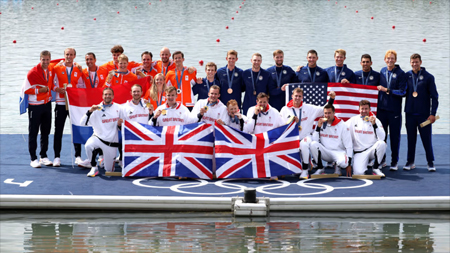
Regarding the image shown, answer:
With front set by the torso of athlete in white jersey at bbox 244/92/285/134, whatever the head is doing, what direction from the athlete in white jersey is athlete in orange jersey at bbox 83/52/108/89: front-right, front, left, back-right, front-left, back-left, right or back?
right

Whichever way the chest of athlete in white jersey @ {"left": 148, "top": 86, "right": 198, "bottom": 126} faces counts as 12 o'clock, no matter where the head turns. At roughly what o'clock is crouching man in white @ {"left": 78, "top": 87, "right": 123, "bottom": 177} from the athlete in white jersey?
The crouching man in white is roughly at 3 o'clock from the athlete in white jersey.

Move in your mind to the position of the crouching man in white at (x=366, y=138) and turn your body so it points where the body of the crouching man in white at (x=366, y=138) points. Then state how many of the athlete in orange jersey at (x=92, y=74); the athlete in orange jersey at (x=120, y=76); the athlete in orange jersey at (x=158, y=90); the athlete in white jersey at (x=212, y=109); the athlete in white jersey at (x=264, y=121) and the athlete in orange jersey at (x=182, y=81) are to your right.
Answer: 6

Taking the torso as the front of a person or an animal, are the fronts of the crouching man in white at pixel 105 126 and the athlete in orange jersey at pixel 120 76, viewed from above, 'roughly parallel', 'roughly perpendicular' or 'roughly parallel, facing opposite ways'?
roughly parallel

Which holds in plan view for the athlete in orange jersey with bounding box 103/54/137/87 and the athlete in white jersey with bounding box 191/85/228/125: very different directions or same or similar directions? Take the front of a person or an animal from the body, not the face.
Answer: same or similar directions

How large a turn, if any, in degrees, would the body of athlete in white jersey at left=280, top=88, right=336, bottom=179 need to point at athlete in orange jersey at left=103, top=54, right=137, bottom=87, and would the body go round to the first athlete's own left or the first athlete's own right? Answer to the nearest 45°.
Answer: approximately 90° to the first athlete's own right

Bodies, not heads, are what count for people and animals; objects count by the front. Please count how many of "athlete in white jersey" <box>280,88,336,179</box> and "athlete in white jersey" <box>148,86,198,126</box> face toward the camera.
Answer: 2

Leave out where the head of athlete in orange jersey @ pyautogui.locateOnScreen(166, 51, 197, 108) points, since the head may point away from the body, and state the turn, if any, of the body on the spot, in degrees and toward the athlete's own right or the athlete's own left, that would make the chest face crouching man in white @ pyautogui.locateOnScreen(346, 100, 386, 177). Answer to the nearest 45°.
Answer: approximately 90° to the athlete's own left

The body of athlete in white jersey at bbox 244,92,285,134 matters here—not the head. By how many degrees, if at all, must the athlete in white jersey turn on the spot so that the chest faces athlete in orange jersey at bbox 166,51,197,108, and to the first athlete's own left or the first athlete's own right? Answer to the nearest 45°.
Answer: approximately 135° to the first athlete's own right

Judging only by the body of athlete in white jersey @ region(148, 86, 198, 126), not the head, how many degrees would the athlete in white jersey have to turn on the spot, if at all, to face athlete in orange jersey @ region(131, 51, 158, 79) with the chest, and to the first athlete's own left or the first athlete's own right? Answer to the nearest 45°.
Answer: approximately 180°

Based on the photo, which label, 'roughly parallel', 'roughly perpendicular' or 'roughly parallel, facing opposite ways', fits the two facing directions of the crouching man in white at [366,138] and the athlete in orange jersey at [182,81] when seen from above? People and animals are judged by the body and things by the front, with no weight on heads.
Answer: roughly parallel

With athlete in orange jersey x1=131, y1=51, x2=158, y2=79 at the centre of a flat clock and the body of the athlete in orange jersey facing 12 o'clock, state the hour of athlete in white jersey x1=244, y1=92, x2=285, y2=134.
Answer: The athlete in white jersey is roughly at 10 o'clock from the athlete in orange jersey.

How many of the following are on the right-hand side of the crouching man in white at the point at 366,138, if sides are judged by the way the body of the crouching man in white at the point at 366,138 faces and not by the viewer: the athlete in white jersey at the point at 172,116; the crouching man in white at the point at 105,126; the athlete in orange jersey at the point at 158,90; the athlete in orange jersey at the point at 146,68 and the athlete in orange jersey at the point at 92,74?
5

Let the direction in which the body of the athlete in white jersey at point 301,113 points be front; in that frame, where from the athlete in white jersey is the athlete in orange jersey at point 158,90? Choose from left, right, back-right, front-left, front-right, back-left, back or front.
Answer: right

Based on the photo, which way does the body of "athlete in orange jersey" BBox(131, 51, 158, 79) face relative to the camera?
toward the camera

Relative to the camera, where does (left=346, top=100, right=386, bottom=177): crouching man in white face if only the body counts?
toward the camera

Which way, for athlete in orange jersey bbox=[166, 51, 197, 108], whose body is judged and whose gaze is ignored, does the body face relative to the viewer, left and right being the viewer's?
facing the viewer

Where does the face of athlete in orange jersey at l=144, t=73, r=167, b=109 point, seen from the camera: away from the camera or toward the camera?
toward the camera
